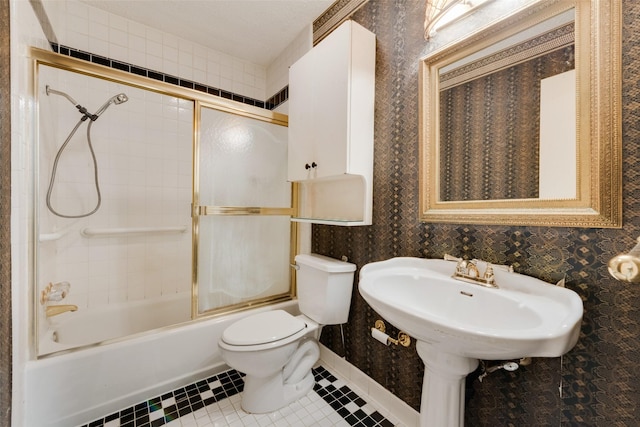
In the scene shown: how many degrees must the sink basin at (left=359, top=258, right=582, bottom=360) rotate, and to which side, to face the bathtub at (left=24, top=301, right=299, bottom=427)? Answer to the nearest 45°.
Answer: approximately 45° to its right

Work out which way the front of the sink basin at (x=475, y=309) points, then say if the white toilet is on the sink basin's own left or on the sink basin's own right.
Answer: on the sink basin's own right

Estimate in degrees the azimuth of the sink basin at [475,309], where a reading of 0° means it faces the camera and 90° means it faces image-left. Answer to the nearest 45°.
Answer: approximately 45°

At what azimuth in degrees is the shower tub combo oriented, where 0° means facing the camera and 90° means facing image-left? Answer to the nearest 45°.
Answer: approximately 315°
